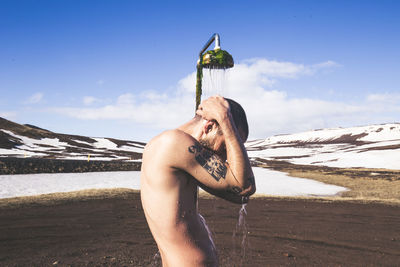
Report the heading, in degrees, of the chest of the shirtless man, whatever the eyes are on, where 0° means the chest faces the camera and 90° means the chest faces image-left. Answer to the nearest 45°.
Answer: approximately 270°

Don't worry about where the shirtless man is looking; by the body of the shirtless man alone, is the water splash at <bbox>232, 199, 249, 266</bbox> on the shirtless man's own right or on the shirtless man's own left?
on the shirtless man's own right
